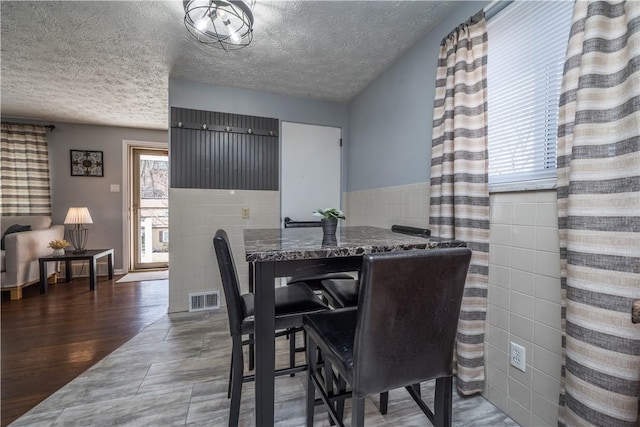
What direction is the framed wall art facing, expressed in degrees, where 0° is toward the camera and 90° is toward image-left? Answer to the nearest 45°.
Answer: approximately 0°

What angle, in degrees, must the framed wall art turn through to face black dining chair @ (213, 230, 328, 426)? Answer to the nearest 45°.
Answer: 0° — it already faces it

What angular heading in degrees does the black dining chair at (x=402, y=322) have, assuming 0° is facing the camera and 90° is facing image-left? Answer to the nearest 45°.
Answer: approximately 135°

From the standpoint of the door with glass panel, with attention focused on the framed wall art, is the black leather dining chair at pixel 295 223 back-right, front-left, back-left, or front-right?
back-left

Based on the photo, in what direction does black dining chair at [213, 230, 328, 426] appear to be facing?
to the viewer's right

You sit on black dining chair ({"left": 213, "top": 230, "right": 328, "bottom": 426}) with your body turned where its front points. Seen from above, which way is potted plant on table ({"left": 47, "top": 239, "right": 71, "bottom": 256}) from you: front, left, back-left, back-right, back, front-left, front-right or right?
back-left
